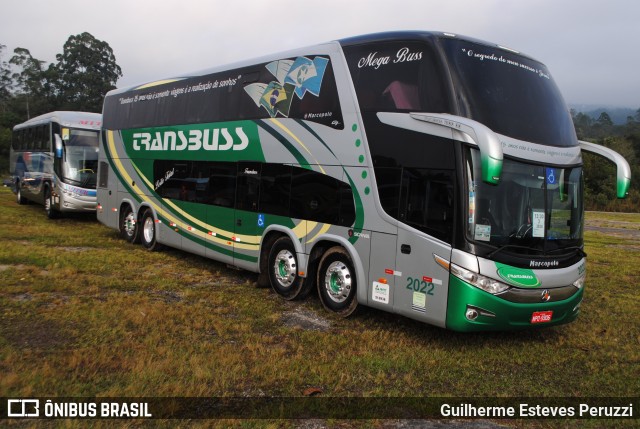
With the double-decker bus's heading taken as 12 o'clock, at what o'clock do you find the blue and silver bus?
The blue and silver bus is roughly at 6 o'clock from the double-decker bus.

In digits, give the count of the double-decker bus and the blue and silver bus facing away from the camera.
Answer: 0

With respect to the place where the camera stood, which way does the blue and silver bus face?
facing the viewer and to the right of the viewer
